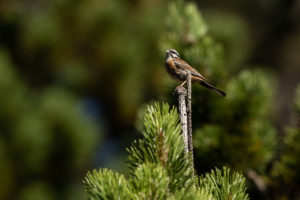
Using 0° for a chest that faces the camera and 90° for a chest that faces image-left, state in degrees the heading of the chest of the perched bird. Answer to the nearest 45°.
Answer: approximately 90°
